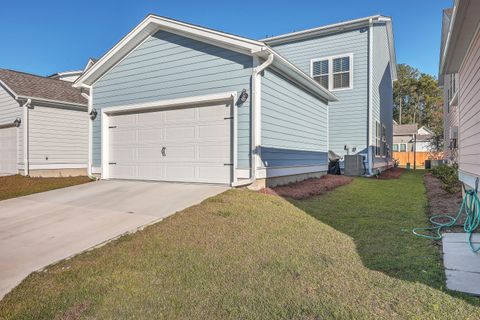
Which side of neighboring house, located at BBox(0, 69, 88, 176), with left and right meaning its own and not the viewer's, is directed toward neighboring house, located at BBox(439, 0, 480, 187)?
left

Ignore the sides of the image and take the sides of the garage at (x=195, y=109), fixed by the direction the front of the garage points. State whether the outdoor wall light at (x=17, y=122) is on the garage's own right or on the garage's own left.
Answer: on the garage's own right

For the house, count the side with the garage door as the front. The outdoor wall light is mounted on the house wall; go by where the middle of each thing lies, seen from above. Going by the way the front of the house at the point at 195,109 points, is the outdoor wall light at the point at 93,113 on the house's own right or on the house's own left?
on the house's own right

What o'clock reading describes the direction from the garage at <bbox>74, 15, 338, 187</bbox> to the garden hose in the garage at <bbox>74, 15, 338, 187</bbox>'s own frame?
The garden hose is roughly at 9 o'clock from the garage.

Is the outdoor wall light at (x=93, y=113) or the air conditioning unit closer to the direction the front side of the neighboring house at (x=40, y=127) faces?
the outdoor wall light

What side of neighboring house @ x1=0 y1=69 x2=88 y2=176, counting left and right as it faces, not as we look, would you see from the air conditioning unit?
left

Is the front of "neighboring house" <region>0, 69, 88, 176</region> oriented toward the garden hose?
no

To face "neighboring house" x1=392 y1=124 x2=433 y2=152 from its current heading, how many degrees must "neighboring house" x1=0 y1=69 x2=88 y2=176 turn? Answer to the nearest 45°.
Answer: approximately 135° to its left

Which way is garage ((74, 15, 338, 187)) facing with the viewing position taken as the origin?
facing the viewer and to the left of the viewer

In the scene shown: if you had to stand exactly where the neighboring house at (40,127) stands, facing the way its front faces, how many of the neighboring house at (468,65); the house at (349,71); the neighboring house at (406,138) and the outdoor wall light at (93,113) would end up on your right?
0

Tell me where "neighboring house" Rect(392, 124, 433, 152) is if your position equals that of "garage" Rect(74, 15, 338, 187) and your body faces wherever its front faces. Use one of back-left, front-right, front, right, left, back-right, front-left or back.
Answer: back

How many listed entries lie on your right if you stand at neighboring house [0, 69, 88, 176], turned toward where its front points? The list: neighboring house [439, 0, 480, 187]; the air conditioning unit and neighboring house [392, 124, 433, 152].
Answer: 0

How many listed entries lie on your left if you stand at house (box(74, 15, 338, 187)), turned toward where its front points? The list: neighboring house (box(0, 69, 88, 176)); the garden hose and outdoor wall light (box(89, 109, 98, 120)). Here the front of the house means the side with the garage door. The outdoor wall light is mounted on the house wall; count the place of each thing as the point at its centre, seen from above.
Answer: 1

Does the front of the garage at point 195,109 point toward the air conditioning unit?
no

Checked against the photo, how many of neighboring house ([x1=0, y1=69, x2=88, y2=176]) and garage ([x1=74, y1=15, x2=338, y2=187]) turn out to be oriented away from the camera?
0
